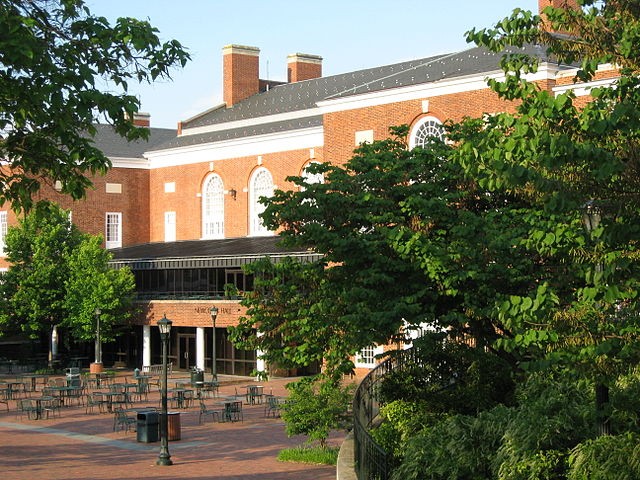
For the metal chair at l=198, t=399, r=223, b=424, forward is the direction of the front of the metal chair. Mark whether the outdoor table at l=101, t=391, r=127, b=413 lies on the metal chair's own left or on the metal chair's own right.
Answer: on the metal chair's own left

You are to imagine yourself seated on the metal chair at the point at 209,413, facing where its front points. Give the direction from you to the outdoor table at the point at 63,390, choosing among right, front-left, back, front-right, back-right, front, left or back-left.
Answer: back-left

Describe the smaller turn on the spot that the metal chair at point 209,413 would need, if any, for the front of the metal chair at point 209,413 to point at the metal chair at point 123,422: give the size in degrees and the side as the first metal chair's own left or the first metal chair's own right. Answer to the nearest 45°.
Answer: approximately 135° to the first metal chair's own right

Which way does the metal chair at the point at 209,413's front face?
to the viewer's right

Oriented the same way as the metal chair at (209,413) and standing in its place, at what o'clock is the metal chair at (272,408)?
the metal chair at (272,408) is roughly at 11 o'clock from the metal chair at (209,413).

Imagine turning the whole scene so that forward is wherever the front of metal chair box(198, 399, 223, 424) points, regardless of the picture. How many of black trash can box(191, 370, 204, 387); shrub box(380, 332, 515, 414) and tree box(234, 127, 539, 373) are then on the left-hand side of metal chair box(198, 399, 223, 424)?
1

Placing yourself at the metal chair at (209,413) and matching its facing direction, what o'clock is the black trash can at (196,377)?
The black trash can is roughly at 9 o'clock from the metal chair.

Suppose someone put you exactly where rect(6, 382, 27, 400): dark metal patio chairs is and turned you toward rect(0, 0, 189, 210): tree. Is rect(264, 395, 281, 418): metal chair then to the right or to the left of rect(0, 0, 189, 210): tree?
left

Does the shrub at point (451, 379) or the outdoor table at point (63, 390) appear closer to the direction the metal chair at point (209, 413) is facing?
the shrub

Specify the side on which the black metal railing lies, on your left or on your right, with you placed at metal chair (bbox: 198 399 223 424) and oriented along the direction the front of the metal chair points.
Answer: on your right

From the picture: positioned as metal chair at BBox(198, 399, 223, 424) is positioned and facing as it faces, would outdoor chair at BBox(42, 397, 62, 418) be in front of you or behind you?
behind

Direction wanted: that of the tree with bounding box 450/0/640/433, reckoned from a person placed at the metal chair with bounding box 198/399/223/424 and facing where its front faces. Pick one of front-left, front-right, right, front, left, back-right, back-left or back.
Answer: right
